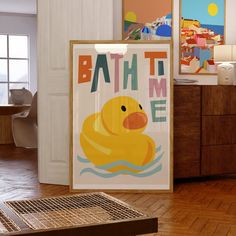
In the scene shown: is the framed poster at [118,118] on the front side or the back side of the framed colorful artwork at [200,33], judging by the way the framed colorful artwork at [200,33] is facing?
on the front side

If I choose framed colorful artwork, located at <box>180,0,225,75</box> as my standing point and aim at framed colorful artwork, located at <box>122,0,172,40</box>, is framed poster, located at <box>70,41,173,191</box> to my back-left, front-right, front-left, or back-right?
front-left

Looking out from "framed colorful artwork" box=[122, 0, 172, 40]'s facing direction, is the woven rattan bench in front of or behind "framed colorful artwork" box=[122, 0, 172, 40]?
in front

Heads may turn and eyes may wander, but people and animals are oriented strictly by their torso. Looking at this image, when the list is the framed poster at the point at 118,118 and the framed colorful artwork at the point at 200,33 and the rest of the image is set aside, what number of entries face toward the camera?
2

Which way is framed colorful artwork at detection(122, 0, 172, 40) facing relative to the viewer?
toward the camera

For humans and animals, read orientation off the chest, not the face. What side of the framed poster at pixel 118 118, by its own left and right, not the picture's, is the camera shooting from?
front

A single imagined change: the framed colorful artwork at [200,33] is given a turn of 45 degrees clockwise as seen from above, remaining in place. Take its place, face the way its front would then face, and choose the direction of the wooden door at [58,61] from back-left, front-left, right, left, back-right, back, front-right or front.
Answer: front

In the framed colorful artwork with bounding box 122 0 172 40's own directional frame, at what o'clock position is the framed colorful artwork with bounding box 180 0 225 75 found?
the framed colorful artwork with bounding box 180 0 225 75 is roughly at 8 o'clock from the framed colorful artwork with bounding box 122 0 172 40.

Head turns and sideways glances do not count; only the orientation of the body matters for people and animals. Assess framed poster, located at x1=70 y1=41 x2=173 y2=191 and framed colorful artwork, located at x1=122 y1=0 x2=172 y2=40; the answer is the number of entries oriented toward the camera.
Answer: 2
